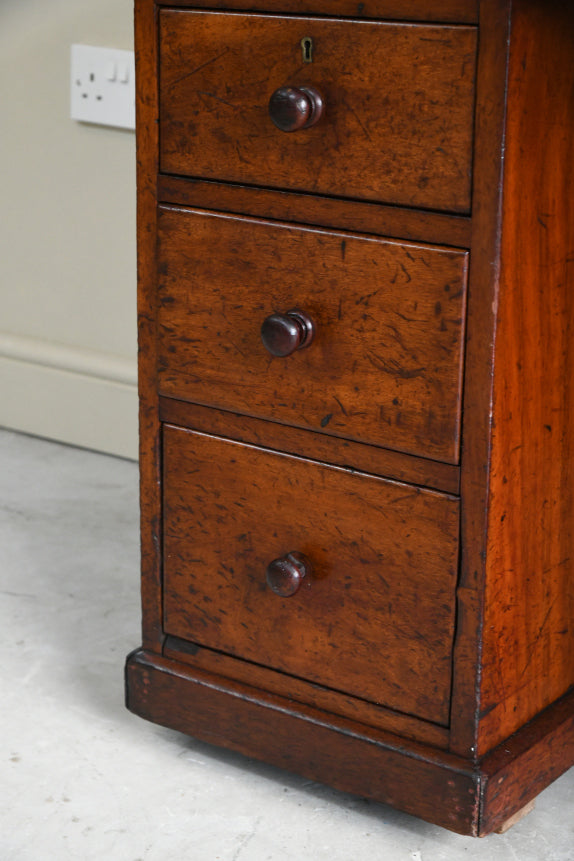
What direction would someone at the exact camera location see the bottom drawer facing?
facing the viewer and to the left of the viewer

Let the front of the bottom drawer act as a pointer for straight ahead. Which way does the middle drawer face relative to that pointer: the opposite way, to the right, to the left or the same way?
the same way

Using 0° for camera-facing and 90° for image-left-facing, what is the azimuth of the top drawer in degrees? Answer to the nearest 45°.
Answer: approximately 45°

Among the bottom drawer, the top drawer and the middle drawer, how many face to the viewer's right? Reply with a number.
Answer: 0

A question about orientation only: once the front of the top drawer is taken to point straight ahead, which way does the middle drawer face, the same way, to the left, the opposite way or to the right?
the same way

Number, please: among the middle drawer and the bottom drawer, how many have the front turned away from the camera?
0

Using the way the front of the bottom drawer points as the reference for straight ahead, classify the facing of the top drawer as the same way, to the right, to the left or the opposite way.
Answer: the same way

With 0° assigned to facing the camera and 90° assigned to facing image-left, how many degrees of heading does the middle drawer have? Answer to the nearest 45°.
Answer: approximately 45°
